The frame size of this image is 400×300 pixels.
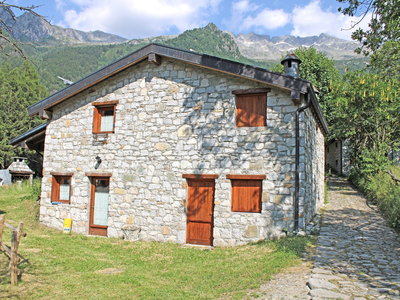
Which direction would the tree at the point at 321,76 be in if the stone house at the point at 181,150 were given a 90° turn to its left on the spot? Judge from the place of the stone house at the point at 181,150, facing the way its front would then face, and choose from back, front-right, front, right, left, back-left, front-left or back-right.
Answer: front-left

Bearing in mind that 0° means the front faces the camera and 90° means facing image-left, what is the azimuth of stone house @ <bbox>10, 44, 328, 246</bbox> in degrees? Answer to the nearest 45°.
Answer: approximately 0°

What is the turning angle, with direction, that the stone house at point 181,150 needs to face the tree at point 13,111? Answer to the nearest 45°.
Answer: approximately 135° to its right

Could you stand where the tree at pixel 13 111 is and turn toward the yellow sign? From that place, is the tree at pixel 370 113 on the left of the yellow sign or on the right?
left

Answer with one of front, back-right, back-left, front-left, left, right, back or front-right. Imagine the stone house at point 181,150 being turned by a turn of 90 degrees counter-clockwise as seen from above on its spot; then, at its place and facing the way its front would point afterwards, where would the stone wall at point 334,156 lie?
front-left

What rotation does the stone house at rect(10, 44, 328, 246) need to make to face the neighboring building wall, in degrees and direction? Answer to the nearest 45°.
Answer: approximately 135° to its left
